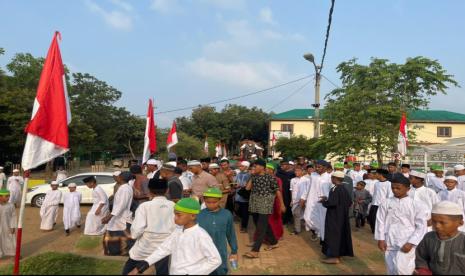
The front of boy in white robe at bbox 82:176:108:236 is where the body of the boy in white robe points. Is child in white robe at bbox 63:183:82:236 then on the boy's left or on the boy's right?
on the boy's right

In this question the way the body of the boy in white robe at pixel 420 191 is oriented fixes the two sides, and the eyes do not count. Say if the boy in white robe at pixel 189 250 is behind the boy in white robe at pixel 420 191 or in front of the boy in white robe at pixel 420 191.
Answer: in front

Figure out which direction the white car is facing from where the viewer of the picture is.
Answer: facing to the left of the viewer

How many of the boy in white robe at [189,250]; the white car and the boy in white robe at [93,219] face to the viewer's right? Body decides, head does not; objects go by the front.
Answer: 0

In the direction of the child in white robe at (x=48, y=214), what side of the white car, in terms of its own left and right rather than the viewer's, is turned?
left

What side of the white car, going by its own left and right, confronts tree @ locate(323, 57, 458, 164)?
back

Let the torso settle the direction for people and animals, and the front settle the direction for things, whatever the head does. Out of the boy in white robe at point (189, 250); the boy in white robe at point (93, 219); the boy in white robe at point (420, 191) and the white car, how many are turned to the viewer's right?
0

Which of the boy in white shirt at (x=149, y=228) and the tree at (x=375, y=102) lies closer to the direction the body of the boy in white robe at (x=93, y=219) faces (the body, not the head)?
the boy in white shirt

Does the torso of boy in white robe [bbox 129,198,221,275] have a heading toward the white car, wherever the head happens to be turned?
no

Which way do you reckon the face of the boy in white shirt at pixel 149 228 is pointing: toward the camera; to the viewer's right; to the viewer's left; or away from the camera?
away from the camera

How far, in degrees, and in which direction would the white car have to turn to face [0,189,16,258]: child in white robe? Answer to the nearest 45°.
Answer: approximately 90° to its left

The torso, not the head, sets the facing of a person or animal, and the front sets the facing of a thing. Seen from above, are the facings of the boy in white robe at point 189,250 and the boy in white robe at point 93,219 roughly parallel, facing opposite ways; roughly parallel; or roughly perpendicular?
roughly parallel

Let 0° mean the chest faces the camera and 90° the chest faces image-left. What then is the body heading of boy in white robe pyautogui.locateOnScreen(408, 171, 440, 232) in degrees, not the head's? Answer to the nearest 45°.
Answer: approximately 45°

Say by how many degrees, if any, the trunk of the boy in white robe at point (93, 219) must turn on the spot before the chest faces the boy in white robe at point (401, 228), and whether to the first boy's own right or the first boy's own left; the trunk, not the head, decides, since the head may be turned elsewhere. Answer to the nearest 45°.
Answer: approximately 90° to the first boy's own left

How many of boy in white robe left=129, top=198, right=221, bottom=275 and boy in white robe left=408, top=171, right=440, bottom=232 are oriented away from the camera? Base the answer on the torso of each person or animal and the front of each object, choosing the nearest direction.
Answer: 0

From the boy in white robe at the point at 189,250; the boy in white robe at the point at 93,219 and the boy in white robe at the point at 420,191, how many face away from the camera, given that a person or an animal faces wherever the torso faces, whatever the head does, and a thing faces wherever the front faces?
0

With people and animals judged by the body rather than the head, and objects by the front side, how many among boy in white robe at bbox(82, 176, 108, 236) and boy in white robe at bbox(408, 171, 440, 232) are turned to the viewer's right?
0

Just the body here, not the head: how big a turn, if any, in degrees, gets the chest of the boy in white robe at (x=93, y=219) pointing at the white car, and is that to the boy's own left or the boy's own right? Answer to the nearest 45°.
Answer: approximately 135° to the boy's own right

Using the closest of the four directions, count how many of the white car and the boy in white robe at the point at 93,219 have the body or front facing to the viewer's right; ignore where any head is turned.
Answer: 0

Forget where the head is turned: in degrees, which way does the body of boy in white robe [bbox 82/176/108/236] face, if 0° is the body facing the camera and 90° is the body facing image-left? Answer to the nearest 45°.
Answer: approximately 45°

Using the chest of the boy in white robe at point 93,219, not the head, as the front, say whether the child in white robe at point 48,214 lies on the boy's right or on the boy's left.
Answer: on the boy's right

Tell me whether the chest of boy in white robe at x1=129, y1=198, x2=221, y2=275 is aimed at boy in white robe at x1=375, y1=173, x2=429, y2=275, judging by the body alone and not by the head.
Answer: no

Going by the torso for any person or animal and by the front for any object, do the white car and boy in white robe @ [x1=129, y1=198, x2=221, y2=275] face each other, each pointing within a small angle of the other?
no
